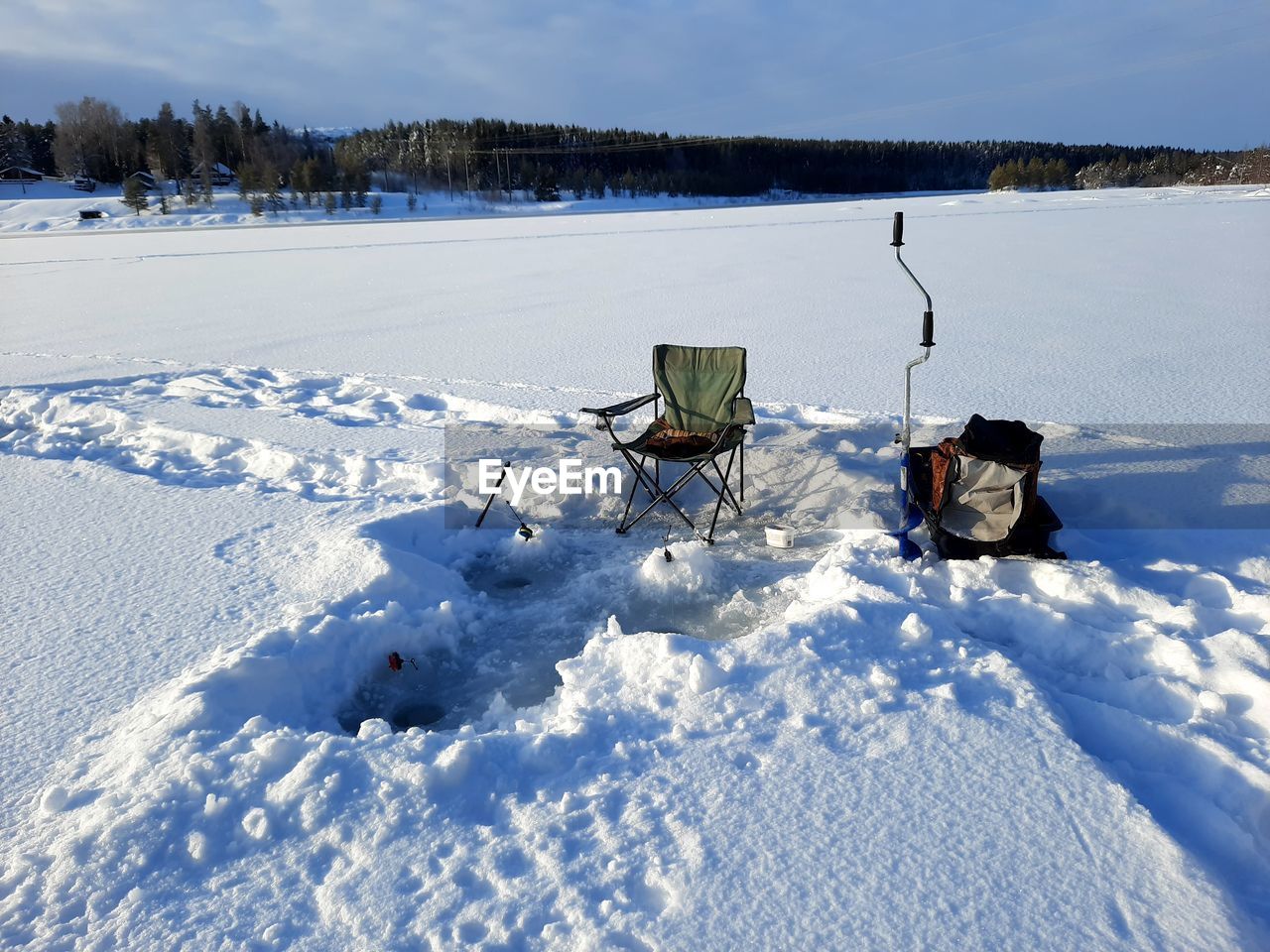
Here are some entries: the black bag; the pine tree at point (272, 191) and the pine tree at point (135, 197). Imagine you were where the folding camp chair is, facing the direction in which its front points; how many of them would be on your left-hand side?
1

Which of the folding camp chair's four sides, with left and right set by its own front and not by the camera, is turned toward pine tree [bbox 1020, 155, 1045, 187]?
back

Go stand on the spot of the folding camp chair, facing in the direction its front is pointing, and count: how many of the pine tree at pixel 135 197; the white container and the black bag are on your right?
1

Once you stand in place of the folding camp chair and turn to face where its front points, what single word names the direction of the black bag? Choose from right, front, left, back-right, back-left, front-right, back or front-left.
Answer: left

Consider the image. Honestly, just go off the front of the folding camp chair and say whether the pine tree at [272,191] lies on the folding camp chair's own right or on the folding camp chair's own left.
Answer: on the folding camp chair's own right

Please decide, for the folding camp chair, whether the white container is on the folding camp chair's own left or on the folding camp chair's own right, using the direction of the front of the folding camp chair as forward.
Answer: on the folding camp chair's own left

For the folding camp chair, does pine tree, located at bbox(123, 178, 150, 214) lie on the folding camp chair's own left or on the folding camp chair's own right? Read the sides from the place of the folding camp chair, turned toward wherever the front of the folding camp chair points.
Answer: on the folding camp chair's own right

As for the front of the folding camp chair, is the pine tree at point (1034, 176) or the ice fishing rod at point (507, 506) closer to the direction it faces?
the ice fishing rod

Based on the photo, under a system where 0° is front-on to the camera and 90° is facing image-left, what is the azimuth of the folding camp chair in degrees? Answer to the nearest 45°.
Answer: approximately 45°
